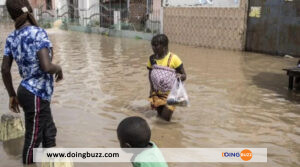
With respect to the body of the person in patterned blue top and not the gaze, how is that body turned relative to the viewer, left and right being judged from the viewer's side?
facing away from the viewer and to the right of the viewer

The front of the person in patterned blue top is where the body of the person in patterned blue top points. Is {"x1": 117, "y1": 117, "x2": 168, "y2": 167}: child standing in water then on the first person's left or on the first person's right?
on the first person's right

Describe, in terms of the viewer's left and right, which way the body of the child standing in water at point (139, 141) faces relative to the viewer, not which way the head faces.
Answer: facing away from the viewer and to the left of the viewer

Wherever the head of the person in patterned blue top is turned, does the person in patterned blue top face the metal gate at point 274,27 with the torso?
yes
